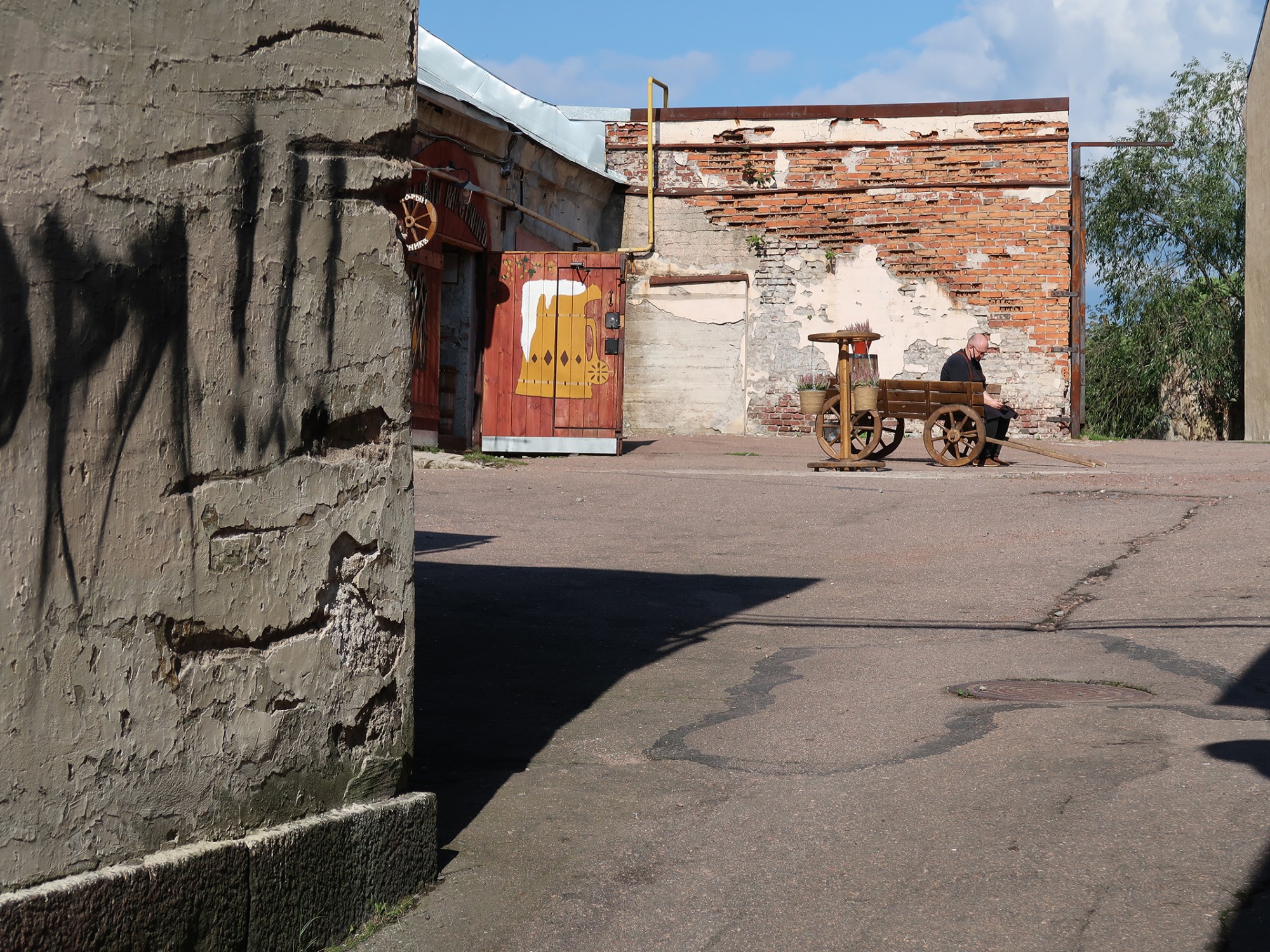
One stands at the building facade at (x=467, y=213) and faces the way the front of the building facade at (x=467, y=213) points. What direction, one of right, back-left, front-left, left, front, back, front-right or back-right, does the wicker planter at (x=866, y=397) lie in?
front

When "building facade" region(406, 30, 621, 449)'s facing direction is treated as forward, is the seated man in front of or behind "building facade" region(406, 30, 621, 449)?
in front

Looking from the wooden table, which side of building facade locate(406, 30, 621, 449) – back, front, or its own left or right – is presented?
front

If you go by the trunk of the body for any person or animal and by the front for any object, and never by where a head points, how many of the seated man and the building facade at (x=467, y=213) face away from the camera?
0

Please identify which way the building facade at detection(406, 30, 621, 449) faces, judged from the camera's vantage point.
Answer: facing the viewer and to the right of the viewer

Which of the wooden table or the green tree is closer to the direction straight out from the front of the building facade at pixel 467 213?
the wooden table

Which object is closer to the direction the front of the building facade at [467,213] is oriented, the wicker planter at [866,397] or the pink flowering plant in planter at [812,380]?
the wicker planter

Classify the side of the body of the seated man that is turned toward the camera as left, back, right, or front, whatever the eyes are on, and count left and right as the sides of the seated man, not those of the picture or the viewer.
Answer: right
